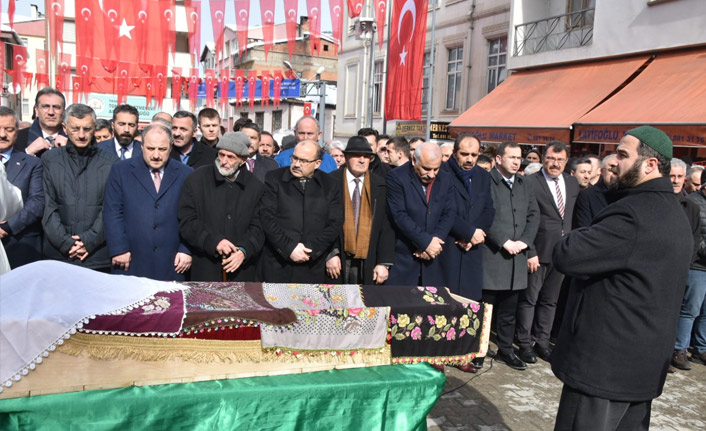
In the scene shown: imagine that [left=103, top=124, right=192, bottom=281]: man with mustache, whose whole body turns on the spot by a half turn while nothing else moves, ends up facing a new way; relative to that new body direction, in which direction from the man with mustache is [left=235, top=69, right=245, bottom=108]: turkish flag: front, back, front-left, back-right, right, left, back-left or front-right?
front

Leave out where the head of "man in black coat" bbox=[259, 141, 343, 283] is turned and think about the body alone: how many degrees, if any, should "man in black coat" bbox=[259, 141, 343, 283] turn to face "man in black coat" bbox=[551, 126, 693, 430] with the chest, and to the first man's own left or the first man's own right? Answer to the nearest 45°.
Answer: approximately 45° to the first man's own left

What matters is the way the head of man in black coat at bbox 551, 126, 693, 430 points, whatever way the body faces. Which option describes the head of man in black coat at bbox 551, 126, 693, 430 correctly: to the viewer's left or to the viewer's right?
to the viewer's left

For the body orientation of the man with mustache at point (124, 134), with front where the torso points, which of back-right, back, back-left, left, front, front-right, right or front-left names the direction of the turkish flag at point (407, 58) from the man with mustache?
back-left

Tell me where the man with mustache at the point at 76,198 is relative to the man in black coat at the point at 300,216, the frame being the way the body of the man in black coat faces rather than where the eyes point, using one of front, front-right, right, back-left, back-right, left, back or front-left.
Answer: right

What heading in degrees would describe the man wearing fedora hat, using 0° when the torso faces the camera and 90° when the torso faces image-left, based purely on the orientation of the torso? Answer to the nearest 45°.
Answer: approximately 0°

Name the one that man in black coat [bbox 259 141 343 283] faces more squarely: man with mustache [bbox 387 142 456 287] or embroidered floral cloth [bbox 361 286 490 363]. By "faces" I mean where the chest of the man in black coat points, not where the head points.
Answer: the embroidered floral cloth

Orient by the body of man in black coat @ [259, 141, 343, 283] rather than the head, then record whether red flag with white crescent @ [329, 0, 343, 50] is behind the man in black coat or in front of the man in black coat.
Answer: behind
